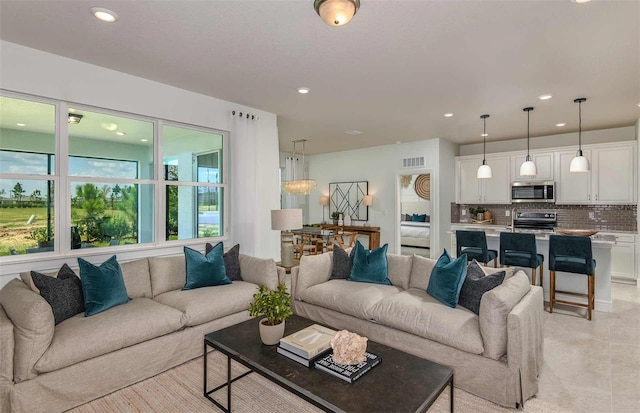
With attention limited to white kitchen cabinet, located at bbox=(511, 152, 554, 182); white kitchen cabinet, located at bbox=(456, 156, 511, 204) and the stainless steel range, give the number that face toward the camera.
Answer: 3

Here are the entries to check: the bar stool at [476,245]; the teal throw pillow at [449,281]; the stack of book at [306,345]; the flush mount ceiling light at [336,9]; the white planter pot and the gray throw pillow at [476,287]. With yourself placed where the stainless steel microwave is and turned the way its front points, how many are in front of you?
6

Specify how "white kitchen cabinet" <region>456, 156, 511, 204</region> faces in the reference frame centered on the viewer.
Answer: facing the viewer

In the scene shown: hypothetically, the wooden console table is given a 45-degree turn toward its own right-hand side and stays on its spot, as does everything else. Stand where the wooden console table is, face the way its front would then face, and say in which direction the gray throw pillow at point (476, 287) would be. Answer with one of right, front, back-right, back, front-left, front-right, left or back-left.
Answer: left

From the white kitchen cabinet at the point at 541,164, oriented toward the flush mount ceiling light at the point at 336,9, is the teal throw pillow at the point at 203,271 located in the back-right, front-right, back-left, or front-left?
front-right

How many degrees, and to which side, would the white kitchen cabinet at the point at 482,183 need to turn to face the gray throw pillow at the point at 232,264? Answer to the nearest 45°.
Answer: approximately 45° to its right

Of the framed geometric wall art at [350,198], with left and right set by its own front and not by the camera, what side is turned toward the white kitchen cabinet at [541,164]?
left

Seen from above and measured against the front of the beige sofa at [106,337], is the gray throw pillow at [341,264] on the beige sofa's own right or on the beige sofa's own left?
on the beige sofa's own left

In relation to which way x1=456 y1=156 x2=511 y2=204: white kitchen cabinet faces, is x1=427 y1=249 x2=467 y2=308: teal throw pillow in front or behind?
in front

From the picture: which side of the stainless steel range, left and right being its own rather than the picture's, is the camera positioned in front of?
front

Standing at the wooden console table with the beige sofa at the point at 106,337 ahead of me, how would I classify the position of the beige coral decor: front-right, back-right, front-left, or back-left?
front-left

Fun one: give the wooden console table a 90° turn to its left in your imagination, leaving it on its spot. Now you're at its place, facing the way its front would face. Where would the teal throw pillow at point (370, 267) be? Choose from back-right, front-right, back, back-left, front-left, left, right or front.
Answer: front-right

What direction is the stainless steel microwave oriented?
toward the camera

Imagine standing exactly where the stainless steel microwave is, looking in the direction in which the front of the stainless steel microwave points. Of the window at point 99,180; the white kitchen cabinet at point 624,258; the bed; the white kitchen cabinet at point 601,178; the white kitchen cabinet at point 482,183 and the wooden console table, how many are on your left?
2

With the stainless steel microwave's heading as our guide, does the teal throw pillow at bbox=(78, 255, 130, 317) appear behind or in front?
in front

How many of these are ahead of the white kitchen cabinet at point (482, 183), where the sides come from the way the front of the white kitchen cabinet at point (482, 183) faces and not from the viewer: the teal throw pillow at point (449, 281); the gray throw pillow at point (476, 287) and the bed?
2

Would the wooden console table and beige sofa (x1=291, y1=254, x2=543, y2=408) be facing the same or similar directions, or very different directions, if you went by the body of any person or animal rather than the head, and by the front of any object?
same or similar directions

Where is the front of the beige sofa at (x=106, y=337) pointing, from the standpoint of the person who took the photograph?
facing the viewer and to the right of the viewer

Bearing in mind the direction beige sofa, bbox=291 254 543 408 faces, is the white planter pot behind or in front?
in front
